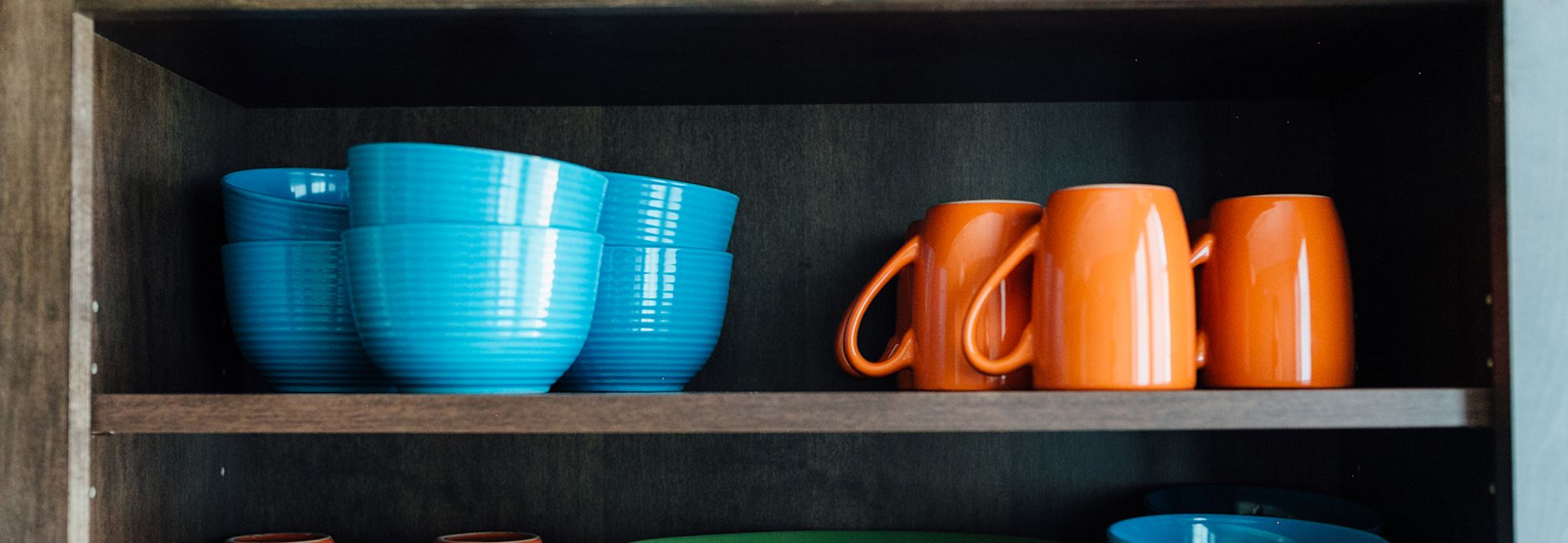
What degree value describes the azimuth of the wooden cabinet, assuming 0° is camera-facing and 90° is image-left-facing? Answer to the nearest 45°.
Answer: approximately 0°
